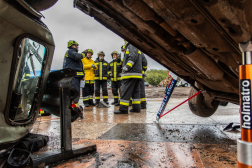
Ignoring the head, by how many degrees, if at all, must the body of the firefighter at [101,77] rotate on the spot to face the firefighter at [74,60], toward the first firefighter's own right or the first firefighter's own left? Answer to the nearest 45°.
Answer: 0° — they already face them

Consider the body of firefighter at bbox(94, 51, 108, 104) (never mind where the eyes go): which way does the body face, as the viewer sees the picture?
toward the camera

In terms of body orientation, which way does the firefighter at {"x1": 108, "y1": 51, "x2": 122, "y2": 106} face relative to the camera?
toward the camera

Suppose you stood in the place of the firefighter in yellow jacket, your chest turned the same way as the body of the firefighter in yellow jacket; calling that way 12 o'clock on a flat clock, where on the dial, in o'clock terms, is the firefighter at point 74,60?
The firefighter is roughly at 2 o'clock from the firefighter in yellow jacket.

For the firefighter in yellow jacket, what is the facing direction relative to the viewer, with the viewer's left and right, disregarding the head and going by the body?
facing the viewer and to the right of the viewer
